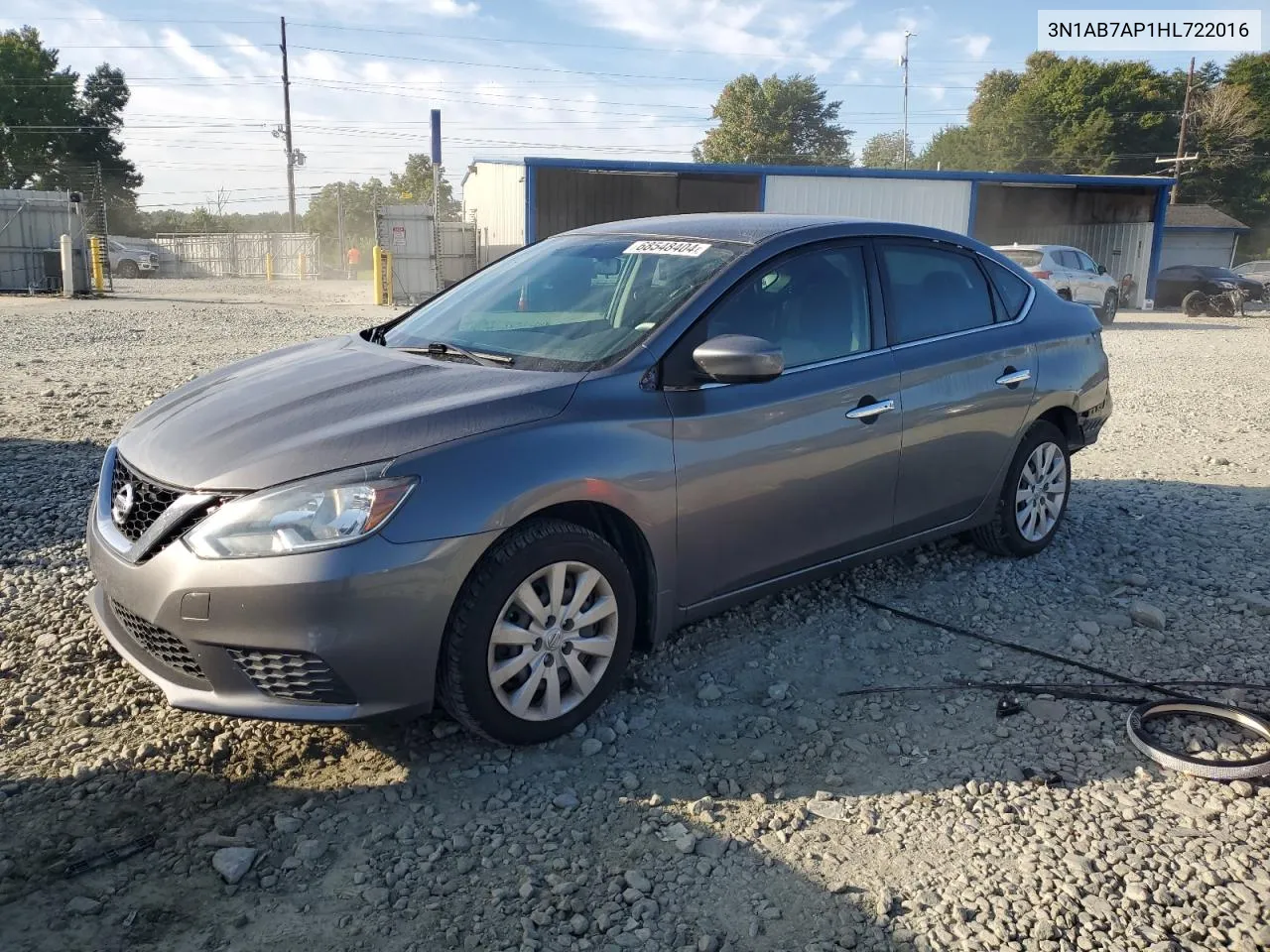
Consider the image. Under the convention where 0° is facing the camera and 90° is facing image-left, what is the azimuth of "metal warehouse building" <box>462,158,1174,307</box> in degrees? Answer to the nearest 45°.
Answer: approximately 0°

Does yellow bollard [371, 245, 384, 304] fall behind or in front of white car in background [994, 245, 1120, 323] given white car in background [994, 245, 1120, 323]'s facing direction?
behind

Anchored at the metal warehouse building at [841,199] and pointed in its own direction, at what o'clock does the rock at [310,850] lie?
The rock is roughly at 12 o'clock from the metal warehouse building.

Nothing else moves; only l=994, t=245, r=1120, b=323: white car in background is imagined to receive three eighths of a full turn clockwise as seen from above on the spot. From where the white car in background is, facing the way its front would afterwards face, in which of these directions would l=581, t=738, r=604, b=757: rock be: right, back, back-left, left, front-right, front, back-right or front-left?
front

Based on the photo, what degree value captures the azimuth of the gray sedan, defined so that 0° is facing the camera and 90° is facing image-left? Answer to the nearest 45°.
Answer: approximately 45°

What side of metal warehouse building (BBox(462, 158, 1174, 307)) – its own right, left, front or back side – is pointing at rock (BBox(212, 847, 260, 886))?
front

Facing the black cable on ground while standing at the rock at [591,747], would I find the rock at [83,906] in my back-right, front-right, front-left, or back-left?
back-right

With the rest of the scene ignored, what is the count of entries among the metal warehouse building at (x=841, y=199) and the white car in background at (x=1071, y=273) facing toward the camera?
1

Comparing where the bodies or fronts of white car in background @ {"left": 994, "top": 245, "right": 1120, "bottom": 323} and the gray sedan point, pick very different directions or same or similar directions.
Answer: very different directions

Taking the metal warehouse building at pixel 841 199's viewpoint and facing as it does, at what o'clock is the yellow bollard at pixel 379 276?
The yellow bollard is roughly at 2 o'clock from the metal warehouse building.

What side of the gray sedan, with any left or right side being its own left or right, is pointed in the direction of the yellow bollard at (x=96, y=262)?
right

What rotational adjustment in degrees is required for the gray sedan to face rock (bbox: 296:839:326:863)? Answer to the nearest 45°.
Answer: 0° — it already faces it

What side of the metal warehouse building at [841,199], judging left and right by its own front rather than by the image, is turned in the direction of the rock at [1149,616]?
front

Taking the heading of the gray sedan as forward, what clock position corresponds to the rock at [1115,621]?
The rock is roughly at 7 o'clock from the gray sedan.
